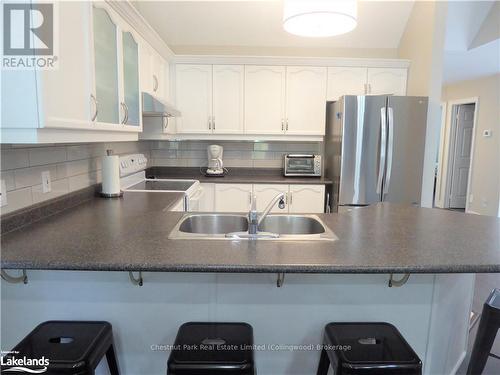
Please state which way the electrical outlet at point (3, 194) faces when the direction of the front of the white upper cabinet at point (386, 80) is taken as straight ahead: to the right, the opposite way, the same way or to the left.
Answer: to the left

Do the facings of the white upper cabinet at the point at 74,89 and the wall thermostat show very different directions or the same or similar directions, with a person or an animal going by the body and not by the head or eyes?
very different directions

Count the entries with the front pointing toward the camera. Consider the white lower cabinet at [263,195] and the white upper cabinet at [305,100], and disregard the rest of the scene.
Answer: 2

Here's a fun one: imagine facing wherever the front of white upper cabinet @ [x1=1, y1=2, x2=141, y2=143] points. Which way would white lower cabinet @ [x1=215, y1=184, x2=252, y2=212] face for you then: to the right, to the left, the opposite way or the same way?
to the right

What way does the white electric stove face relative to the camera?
to the viewer's right

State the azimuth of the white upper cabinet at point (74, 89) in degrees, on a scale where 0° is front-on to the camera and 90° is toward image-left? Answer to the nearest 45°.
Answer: approximately 315°

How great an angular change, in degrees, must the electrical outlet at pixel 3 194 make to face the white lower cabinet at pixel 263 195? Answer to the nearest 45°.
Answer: approximately 90° to its left

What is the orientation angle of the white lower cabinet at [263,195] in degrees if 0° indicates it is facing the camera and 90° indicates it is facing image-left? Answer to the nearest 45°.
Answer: approximately 0°

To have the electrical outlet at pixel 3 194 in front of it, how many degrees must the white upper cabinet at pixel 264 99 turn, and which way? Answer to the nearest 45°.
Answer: approximately 45° to its right
